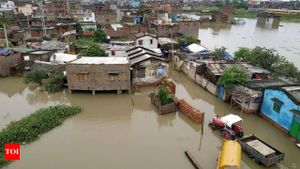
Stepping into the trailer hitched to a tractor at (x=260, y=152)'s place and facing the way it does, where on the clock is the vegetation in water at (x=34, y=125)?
The vegetation in water is roughly at 10 o'clock from the trailer hitched to a tractor.

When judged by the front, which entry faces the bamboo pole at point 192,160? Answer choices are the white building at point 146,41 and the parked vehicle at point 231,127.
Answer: the white building

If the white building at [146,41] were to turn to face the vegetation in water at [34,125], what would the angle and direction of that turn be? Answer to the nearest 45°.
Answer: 0° — it already faces it

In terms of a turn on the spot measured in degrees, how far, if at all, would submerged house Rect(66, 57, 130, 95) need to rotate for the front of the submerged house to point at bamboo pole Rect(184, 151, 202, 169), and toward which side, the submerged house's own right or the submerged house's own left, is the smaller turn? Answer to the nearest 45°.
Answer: approximately 45° to the submerged house's own left

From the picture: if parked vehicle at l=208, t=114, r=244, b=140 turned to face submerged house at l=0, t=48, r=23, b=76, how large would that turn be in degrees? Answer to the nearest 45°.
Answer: approximately 45° to its left

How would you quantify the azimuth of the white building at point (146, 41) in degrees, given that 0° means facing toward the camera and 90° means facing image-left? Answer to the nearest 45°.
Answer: approximately 0°

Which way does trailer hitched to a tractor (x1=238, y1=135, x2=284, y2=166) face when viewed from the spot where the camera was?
facing away from the viewer and to the left of the viewer

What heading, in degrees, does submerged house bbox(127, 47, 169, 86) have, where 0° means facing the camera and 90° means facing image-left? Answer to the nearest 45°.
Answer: approximately 0°

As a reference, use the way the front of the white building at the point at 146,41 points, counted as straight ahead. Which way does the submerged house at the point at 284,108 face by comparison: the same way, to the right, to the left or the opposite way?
to the right

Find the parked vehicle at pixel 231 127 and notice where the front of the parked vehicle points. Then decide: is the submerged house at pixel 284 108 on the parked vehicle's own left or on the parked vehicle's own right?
on the parked vehicle's own right

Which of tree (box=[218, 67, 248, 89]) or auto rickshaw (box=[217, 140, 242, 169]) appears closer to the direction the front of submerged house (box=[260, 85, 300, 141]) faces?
the auto rickshaw

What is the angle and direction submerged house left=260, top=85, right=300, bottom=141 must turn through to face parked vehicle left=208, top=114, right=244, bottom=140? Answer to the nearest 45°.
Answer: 0° — it already faces it

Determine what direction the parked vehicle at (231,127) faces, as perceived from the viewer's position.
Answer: facing away from the viewer and to the left of the viewer
